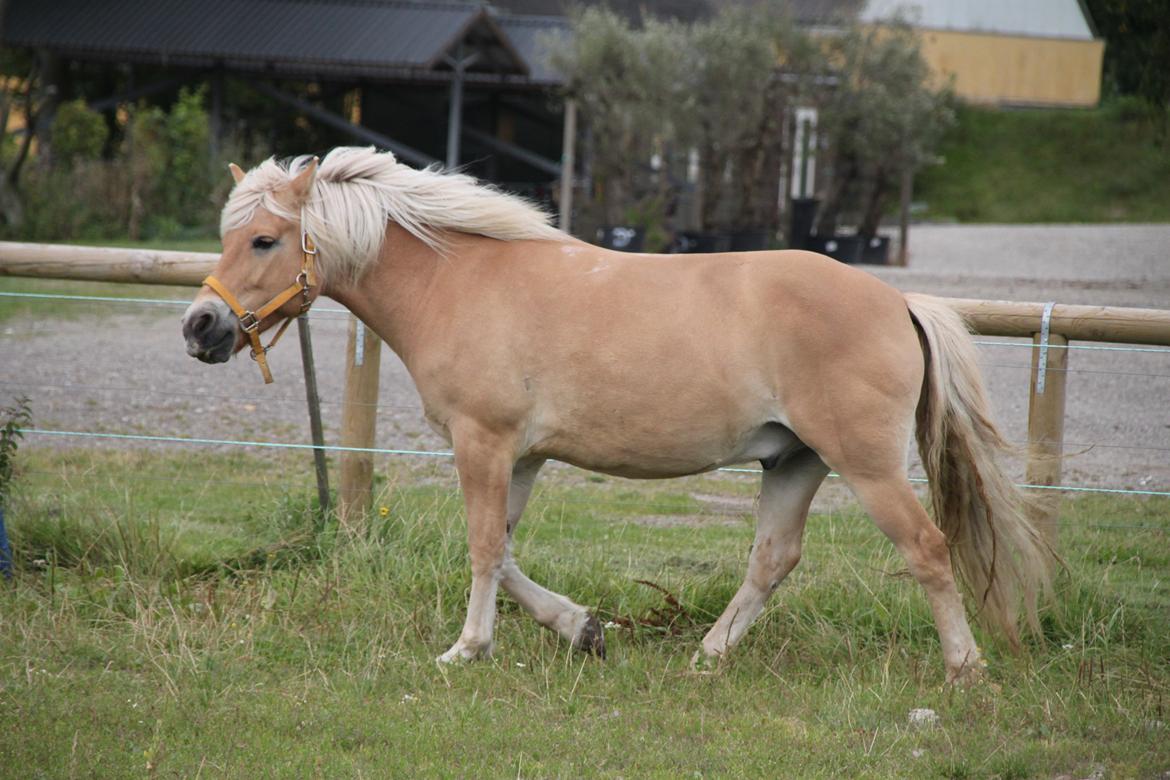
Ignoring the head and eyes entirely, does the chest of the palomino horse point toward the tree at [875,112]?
no

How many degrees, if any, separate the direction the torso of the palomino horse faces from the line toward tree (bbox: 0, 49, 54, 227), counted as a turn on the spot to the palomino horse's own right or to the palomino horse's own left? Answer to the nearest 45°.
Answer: approximately 45° to the palomino horse's own right

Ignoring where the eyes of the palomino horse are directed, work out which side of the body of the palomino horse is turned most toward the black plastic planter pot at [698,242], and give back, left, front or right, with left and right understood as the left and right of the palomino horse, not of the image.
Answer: right

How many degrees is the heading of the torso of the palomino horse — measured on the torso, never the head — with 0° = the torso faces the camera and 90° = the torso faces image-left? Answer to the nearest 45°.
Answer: approximately 90°

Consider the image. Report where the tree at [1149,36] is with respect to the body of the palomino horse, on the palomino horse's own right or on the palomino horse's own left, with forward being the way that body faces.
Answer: on the palomino horse's own right

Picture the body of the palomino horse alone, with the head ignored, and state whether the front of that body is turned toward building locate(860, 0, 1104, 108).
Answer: no

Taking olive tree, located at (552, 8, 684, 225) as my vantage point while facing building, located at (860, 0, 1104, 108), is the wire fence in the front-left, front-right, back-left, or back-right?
back-right

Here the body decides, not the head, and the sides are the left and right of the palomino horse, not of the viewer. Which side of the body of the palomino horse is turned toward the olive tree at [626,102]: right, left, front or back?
right

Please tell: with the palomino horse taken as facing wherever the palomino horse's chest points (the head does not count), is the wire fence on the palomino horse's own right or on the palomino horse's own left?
on the palomino horse's own right
